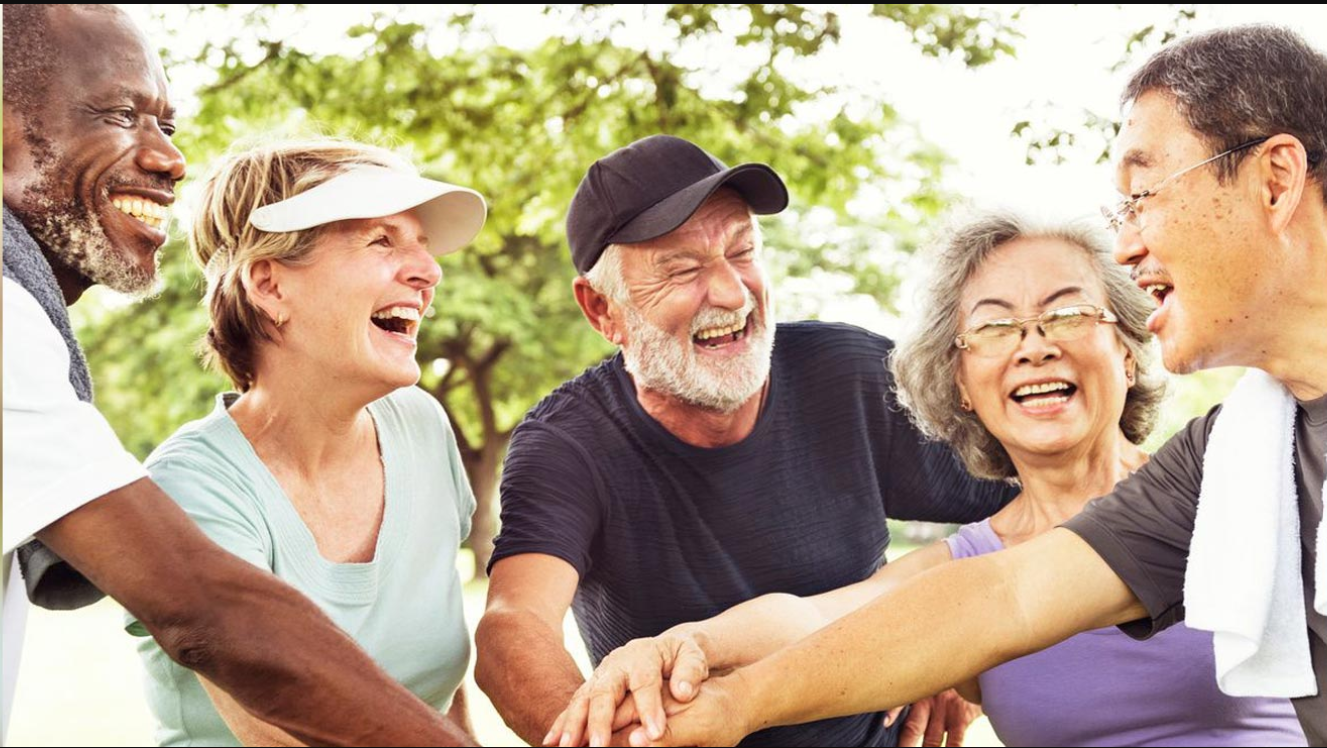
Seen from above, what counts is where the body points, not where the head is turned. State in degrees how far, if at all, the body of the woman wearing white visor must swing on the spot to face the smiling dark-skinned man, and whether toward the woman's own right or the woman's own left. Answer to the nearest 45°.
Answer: approximately 45° to the woman's own right

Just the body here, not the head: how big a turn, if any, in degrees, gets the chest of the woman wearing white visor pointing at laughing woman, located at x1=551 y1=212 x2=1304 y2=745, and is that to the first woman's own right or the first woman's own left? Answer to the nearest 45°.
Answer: approximately 45° to the first woman's own left

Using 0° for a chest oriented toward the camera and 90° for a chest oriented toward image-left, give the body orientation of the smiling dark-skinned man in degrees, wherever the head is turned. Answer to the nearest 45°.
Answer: approximately 270°

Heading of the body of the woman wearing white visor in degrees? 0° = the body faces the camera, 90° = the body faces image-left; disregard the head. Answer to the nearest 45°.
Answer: approximately 315°

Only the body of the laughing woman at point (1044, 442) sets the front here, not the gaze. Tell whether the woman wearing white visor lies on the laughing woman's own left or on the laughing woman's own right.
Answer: on the laughing woman's own right

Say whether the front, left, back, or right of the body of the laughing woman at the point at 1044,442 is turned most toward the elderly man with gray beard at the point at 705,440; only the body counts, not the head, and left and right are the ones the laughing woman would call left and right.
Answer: right

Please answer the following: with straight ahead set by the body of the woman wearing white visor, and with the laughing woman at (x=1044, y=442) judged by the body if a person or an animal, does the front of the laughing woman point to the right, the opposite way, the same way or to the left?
to the right

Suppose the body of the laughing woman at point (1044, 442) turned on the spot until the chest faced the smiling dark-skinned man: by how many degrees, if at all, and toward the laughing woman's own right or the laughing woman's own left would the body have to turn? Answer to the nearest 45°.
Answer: approximately 45° to the laughing woman's own right

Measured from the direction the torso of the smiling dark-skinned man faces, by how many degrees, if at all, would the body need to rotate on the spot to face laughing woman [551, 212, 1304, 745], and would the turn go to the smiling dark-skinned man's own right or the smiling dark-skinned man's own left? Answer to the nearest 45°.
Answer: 0° — they already face them

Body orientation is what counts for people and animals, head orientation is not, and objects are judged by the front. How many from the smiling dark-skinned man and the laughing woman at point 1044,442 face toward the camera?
1
